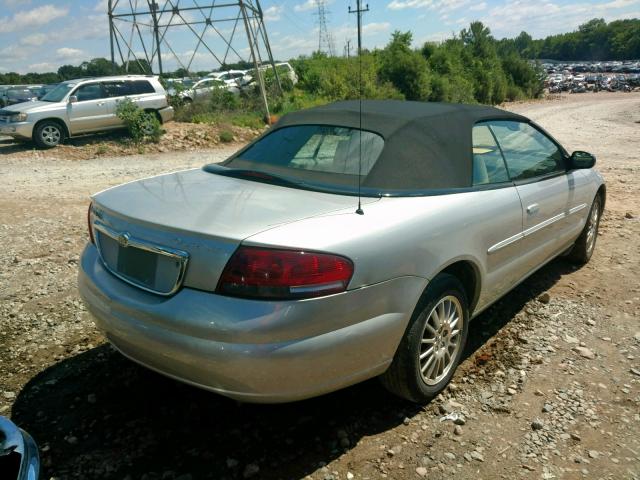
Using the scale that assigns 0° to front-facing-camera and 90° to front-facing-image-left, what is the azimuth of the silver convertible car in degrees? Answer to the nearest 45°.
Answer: approximately 225°

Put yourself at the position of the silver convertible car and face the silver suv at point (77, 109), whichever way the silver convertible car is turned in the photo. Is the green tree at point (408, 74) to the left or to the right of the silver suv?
right

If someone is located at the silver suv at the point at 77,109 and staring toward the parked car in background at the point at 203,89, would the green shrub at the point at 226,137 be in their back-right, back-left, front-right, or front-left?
front-right

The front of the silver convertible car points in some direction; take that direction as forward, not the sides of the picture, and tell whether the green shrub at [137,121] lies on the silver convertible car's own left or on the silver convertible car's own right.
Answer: on the silver convertible car's own left

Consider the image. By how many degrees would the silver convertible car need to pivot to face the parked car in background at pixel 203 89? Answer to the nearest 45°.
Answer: approximately 45° to its left

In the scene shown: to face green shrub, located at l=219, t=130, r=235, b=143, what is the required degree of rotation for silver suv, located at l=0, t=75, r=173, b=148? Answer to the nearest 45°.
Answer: approximately 135° to its left

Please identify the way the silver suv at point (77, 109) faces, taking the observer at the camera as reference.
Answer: facing the viewer and to the left of the viewer

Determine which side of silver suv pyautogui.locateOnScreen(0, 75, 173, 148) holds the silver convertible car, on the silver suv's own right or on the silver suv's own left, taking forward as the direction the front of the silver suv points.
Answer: on the silver suv's own left

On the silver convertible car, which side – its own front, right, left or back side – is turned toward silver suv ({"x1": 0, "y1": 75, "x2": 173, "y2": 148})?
left

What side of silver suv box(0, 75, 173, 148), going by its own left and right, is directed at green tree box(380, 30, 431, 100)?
back

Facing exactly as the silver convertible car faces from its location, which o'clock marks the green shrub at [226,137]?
The green shrub is roughly at 10 o'clock from the silver convertible car.

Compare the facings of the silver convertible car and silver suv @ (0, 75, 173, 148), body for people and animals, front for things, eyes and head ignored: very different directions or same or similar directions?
very different directions
